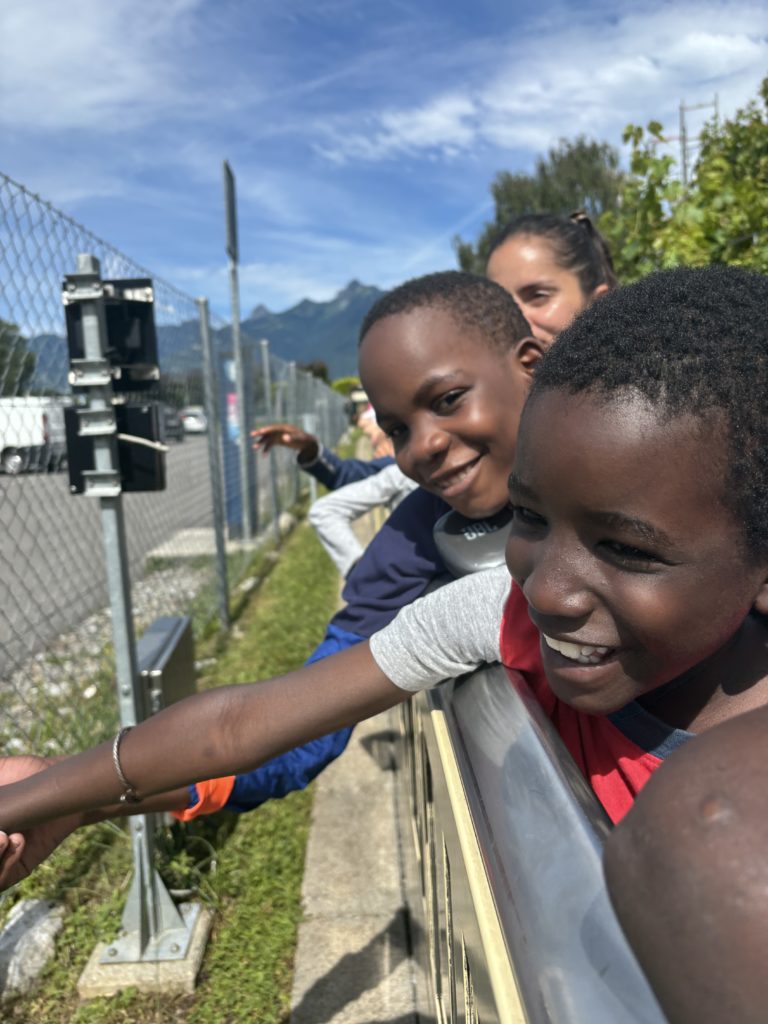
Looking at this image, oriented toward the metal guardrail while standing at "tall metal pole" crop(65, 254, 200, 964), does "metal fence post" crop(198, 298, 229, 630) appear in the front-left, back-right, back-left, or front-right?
back-left

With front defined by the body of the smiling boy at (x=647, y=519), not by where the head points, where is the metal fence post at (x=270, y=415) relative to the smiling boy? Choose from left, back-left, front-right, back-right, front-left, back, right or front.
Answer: back-right

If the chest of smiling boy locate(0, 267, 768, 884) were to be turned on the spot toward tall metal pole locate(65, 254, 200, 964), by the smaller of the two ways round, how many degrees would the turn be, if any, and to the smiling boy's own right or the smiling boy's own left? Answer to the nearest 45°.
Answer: approximately 90° to the smiling boy's own right

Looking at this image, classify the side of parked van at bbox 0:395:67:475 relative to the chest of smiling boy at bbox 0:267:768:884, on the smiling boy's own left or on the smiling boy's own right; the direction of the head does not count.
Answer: on the smiling boy's own right

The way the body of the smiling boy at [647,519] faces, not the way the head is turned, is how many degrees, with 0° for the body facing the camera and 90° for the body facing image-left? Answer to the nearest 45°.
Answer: approximately 45°
